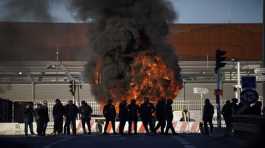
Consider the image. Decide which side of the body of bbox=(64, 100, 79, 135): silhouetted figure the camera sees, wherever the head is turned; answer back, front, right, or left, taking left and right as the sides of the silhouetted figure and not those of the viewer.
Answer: back

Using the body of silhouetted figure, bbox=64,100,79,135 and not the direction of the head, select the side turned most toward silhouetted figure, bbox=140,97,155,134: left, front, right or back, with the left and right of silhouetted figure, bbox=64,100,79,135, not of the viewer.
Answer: right

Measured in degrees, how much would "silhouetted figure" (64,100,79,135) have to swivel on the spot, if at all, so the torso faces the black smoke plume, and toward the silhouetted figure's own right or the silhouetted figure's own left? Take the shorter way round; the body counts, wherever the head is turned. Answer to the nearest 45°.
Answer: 0° — they already face it
